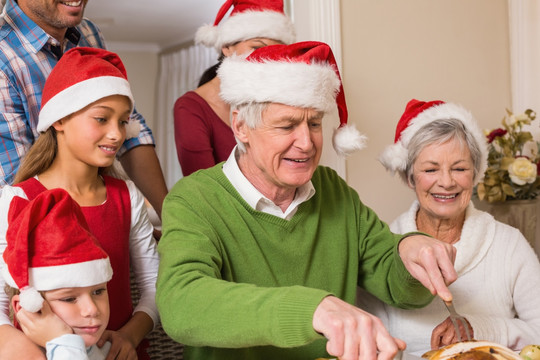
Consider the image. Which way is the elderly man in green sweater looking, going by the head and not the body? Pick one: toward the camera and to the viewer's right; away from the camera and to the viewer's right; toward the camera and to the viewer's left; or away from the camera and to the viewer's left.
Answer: toward the camera and to the viewer's right

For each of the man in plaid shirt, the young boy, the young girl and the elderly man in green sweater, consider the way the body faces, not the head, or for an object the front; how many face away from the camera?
0

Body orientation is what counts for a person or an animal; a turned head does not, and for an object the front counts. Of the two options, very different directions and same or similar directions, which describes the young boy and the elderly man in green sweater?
same or similar directions

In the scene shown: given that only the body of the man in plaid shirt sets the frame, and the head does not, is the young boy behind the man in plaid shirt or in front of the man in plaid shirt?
in front

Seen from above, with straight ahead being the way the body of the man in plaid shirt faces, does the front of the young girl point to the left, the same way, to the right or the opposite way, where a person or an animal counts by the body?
the same way

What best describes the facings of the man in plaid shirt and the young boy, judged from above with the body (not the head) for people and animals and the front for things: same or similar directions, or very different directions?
same or similar directions

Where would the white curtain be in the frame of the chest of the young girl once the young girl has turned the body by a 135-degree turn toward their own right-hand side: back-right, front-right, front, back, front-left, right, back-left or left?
right

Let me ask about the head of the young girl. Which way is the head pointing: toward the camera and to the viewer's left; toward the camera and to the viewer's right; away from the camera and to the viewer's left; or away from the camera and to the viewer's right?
toward the camera and to the viewer's right

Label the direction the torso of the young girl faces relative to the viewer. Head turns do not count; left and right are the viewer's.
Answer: facing the viewer and to the right of the viewer

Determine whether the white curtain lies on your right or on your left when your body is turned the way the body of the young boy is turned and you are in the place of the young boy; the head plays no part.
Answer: on your left
